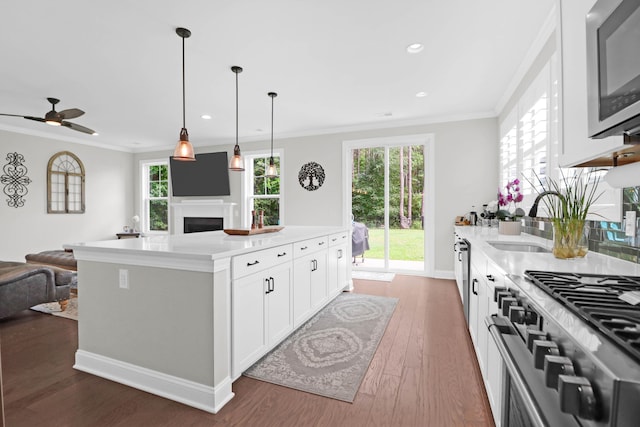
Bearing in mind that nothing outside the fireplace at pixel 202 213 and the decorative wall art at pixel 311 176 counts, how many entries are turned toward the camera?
2

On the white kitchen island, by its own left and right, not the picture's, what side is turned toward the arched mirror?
back

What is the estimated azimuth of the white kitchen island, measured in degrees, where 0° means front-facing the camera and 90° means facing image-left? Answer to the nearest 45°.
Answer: approximately 315°

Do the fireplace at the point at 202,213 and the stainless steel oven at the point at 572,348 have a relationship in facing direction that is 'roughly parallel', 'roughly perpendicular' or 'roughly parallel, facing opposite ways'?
roughly perpendicular

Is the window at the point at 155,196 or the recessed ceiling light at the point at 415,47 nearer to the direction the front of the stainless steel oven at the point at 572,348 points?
the window

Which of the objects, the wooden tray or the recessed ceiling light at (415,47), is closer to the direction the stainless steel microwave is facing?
the wooden tray

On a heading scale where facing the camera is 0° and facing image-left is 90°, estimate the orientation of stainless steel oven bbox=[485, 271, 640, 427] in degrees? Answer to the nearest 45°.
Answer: approximately 45°
